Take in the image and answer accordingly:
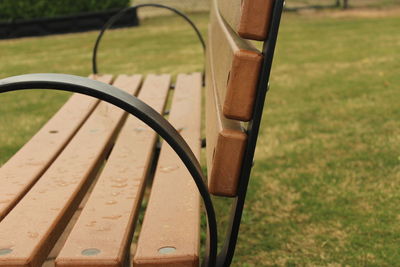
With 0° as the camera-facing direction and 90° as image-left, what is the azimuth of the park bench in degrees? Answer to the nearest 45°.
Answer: approximately 90°

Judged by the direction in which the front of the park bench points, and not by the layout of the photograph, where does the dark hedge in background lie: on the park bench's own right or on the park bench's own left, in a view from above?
on the park bench's own right
